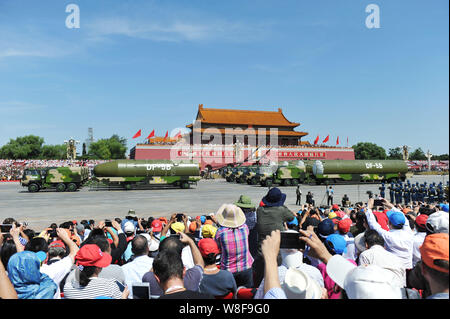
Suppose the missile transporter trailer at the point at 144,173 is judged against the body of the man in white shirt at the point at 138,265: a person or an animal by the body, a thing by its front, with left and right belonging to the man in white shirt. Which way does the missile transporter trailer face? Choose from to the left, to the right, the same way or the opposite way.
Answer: to the left

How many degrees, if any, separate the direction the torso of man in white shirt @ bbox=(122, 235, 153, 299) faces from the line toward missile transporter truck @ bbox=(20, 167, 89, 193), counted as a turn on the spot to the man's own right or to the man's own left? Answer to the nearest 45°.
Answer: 0° — they already face it

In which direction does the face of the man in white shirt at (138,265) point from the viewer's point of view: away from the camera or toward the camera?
away from the camera

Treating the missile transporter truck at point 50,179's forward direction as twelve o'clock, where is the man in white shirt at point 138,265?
The man in white shirt is roughly at 9 o'clock from the missile transporter truck.

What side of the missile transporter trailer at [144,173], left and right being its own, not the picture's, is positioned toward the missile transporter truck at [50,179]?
front

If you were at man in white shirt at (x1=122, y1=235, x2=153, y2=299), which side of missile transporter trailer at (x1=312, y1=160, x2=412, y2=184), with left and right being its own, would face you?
left

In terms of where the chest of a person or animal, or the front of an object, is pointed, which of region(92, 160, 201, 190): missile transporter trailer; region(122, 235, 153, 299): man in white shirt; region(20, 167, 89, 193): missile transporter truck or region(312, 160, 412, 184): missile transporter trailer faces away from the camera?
the man in white shirt

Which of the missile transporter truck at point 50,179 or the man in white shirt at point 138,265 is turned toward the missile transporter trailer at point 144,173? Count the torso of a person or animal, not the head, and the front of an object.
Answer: the man in white shirt

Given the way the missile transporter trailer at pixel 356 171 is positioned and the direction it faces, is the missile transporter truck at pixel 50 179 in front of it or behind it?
in front

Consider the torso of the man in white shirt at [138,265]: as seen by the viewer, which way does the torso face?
away from the camera

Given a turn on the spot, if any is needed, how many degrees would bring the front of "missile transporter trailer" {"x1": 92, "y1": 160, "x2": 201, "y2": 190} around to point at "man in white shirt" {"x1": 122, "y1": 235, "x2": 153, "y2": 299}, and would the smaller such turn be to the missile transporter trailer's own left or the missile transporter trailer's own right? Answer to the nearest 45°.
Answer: approximately 90° to the missile transporter trailer's own left

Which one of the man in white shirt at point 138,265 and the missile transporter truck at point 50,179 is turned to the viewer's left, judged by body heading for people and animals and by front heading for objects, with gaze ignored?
the missile transporter truck

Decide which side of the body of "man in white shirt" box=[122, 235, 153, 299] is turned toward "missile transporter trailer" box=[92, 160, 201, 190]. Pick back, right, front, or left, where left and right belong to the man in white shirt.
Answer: front

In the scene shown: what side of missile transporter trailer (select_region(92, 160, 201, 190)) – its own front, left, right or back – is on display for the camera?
left

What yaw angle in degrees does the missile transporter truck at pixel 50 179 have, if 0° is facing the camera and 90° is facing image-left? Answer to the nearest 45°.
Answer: approximately 90°

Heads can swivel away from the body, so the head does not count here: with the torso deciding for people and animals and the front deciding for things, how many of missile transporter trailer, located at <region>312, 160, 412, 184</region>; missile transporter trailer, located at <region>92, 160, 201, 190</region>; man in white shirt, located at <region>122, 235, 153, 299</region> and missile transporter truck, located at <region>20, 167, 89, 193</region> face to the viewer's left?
3

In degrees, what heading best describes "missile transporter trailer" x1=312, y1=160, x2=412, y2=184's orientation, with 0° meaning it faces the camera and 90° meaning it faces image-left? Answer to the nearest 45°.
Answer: approximately 90°
